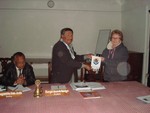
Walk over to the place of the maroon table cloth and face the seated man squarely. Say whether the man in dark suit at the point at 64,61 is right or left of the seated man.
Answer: right

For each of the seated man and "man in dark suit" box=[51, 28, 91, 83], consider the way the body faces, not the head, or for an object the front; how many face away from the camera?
0

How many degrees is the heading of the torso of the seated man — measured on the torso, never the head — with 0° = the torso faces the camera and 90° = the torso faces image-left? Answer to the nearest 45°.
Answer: approximately 0°

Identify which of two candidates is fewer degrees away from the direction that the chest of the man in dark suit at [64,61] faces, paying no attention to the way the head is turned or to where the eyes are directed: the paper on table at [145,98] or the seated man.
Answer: the paper on table

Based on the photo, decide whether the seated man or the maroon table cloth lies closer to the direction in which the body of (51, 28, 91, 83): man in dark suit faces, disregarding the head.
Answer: the maroon table cloth

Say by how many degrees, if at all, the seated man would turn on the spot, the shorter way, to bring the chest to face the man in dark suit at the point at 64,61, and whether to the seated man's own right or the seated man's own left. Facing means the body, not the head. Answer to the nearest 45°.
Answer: approximately 90° to the seated man's own left

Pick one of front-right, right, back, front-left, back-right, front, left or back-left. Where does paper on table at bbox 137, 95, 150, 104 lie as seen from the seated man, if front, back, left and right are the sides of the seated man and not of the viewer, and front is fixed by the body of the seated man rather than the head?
front-left

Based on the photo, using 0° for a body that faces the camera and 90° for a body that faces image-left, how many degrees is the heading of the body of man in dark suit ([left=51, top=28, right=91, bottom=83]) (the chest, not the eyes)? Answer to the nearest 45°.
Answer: approximately 315°

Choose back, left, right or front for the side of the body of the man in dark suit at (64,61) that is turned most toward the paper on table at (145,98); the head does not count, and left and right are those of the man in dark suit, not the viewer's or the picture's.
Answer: front
